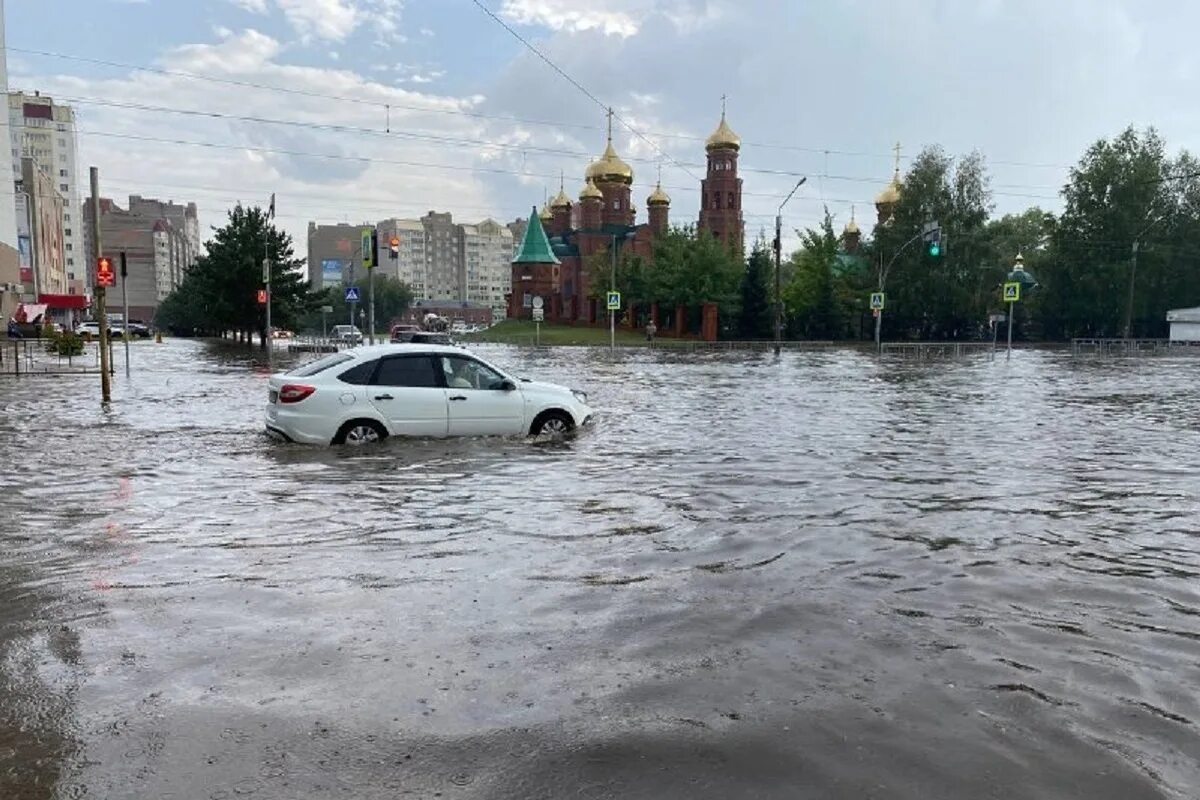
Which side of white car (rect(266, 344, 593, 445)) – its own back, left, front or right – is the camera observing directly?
right

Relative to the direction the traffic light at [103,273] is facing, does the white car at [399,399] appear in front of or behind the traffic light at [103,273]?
in front

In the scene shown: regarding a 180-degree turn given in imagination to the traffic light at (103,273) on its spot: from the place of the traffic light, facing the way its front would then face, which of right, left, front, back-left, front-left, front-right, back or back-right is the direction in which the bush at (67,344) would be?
front

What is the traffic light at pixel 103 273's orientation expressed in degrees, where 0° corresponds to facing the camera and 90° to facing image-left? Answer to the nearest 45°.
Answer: approximately 0°

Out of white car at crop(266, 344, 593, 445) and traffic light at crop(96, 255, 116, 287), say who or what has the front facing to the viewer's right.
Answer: the white car

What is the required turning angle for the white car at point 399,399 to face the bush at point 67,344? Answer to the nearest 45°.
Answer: approximately 135° to its left

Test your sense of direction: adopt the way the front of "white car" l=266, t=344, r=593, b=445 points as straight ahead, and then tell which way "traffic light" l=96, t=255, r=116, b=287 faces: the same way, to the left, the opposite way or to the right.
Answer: to the right
